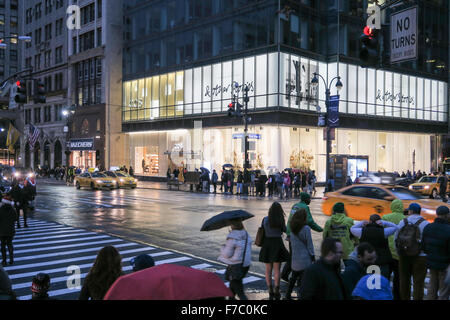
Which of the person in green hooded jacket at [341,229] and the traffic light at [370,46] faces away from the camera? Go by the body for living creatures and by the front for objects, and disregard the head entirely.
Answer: the person in green hooded jacket

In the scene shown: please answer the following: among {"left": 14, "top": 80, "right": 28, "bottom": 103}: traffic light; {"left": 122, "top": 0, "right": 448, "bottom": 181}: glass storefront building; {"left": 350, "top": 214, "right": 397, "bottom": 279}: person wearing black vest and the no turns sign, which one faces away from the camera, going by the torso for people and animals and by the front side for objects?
the person wearing black vest

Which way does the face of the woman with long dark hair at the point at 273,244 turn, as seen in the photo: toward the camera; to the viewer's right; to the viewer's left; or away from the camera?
away from the camera

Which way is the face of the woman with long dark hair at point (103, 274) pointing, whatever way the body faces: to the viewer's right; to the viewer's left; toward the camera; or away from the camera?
away from the camera

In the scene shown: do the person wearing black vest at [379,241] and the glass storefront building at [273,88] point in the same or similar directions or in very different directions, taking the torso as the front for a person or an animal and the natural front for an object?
very different directions

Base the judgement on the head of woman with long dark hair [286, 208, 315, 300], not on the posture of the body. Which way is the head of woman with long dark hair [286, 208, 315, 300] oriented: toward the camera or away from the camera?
away from the camera

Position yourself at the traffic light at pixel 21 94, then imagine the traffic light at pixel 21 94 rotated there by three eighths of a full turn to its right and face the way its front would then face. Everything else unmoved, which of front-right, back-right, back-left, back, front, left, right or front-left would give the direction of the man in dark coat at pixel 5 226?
back

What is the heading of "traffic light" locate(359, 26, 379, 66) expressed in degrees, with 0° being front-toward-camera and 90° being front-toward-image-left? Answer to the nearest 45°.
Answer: approximately 45°

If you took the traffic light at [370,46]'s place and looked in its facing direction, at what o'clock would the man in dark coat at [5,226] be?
The man in dark coat is roughly at 1 o'clock from the traffic light.

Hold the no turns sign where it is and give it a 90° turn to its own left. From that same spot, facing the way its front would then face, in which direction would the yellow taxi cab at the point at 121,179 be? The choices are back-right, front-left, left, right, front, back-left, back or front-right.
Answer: back

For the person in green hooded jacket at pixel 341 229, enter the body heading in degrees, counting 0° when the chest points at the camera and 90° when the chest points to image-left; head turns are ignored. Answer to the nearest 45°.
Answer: approximately 180°

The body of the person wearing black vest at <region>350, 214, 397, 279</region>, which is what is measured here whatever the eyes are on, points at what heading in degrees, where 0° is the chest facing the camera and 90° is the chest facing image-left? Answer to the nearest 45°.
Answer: approximately 180°

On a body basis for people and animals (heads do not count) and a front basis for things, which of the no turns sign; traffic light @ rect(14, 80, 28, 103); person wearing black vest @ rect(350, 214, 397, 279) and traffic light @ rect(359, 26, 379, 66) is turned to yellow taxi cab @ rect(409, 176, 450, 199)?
the person wearing black vest
